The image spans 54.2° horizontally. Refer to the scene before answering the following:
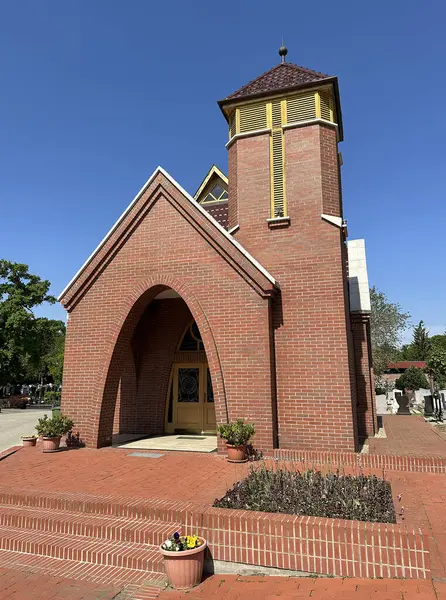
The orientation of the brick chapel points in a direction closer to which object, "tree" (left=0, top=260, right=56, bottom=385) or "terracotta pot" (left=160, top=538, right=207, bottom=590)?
the terracotta pot

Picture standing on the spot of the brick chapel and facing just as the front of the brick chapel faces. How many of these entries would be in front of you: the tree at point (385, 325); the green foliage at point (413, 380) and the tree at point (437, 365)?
0

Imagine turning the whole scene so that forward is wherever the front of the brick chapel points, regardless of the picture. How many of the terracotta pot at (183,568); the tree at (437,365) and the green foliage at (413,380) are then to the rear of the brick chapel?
2

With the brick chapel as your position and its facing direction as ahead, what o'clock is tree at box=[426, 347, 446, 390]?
The tree is roughly at 6 o'clock from the brick chapel.

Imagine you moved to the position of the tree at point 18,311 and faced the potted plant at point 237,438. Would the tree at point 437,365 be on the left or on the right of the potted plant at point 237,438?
left

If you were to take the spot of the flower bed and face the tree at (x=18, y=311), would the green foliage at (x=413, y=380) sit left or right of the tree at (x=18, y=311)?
right

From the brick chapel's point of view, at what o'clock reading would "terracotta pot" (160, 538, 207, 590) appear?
The terracotta pot is roughly at 11 o'clock from the brick chapel.

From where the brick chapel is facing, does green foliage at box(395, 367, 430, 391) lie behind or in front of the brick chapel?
behind

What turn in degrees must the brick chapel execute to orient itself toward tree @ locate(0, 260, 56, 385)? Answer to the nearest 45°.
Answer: approximately 90° to its right

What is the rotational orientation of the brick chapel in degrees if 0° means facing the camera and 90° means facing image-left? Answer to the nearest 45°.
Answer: approximately 45°
